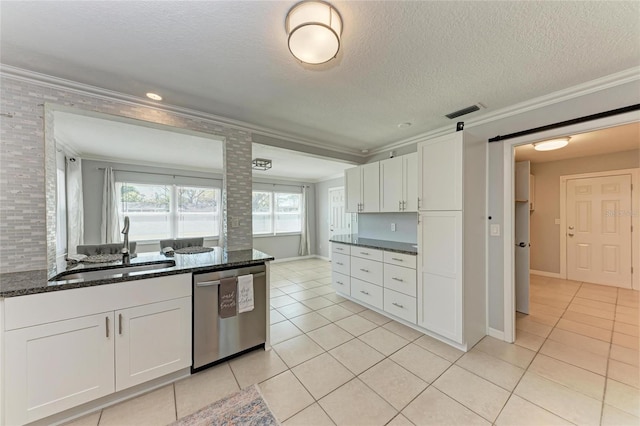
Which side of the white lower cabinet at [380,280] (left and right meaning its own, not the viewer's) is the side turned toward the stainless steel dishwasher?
front

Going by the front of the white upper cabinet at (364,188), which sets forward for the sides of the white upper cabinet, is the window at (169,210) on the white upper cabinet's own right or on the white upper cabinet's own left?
on the white upper cabinet's own right

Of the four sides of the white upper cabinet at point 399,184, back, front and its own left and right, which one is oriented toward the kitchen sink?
front

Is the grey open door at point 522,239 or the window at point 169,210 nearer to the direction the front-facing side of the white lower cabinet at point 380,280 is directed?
the window

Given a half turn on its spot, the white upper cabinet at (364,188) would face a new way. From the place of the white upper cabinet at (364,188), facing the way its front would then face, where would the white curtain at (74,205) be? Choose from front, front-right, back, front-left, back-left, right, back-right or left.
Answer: back-left

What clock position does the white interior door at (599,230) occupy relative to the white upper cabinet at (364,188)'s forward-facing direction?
The white interior door is roughly at 7 o'clock from the white upper cabinet.

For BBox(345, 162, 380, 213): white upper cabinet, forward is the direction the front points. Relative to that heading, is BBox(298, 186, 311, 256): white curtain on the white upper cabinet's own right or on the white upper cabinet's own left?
on the white upper cabinet's own right

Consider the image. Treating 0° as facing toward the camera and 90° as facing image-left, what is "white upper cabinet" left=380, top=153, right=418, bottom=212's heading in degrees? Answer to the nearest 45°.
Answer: approximately 45°

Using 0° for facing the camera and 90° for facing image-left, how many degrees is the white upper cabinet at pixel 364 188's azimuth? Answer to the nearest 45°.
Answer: approximately 45°

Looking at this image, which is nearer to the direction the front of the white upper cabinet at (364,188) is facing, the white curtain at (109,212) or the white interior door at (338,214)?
the white curtain

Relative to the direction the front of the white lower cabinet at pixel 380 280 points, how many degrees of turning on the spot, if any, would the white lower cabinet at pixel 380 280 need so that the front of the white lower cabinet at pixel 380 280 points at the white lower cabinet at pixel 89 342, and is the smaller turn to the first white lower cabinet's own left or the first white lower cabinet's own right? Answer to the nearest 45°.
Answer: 0° — it already faces it

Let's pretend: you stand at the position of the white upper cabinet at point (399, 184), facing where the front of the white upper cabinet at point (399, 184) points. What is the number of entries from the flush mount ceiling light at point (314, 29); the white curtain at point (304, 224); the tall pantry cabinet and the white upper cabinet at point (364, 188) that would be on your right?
2

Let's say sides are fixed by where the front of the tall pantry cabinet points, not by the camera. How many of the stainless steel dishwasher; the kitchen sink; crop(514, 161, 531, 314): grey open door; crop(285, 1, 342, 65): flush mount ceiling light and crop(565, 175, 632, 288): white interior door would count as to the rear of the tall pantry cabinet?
2
